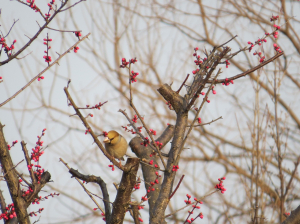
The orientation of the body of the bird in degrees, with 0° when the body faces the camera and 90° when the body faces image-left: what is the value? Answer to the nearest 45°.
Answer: approximately 45°
